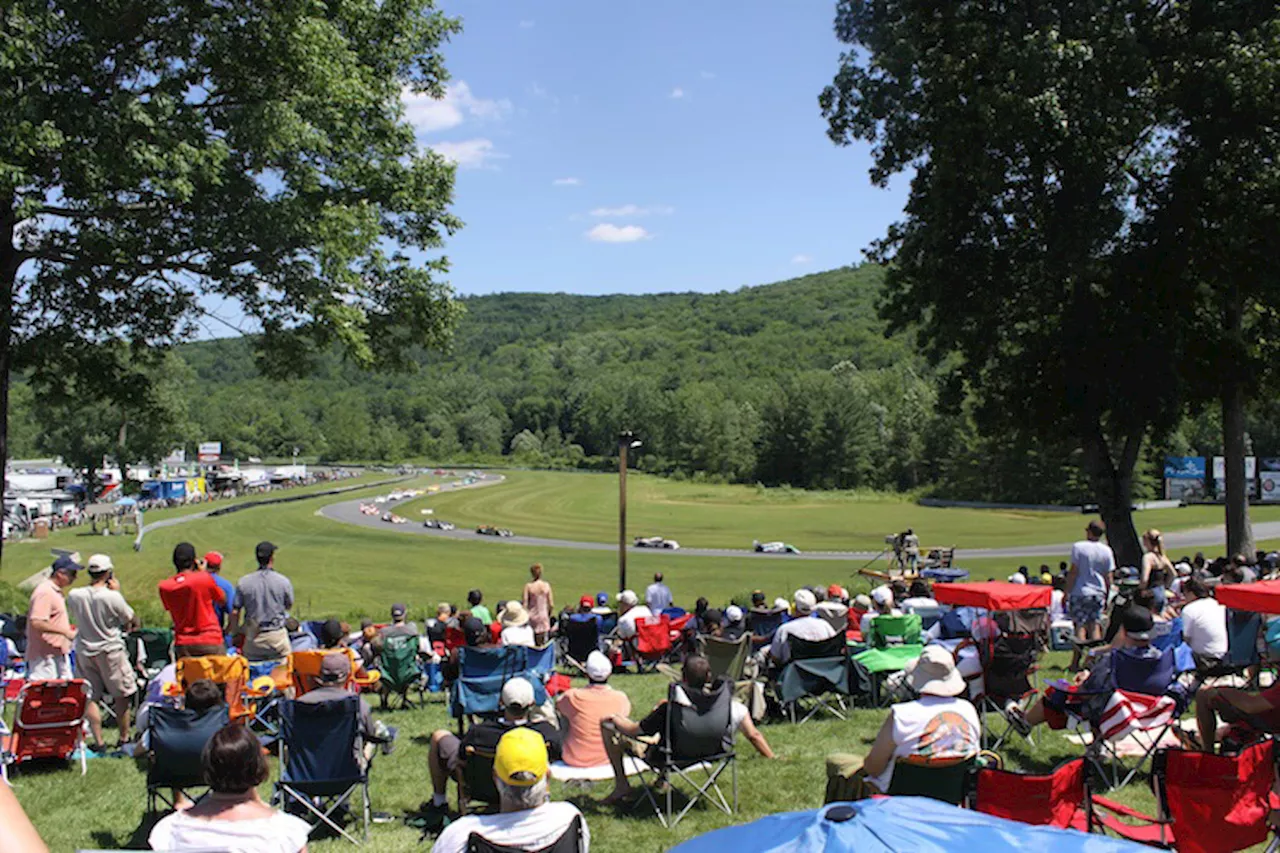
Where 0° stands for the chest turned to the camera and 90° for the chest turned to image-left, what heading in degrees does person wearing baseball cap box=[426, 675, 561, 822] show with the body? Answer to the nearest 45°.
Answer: approximately 180°

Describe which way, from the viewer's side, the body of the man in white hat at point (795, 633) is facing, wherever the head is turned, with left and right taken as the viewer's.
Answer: facing away from the viewer

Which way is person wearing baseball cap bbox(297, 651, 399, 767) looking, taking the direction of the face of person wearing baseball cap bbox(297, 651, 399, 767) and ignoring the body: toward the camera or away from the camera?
away from the camera

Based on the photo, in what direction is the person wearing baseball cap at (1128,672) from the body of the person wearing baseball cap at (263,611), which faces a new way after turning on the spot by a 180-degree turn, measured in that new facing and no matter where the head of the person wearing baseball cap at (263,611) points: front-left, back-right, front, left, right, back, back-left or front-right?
front-left

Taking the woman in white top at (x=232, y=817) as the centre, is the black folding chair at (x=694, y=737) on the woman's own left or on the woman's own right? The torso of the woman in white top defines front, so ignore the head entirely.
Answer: on the woman's own right

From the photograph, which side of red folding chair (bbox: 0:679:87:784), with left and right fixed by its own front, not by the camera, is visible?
back

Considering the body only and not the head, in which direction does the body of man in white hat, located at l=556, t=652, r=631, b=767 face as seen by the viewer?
away from the camera

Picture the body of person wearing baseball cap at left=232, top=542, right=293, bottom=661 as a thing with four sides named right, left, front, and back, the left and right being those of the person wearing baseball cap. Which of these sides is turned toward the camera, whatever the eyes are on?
back

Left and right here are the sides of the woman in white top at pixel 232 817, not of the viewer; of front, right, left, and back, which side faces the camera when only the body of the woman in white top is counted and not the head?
back

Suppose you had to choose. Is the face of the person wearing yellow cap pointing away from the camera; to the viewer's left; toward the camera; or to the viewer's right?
away from the camera

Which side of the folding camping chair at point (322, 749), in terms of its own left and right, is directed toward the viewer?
back

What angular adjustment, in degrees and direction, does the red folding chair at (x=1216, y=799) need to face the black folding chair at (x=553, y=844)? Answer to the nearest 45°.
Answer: approximately 90° to its left

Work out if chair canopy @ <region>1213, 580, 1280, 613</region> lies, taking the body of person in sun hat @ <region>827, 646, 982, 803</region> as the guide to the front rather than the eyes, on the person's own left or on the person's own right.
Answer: on the person's own right

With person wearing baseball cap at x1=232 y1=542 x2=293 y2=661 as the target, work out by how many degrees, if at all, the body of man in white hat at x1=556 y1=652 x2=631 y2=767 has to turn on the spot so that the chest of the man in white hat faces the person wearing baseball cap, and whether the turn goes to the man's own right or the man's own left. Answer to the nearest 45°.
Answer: approximately 45° to the man's own left

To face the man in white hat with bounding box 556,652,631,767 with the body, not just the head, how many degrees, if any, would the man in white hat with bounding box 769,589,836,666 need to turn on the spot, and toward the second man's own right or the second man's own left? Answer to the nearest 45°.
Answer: approximately 135° to the second man's own left
